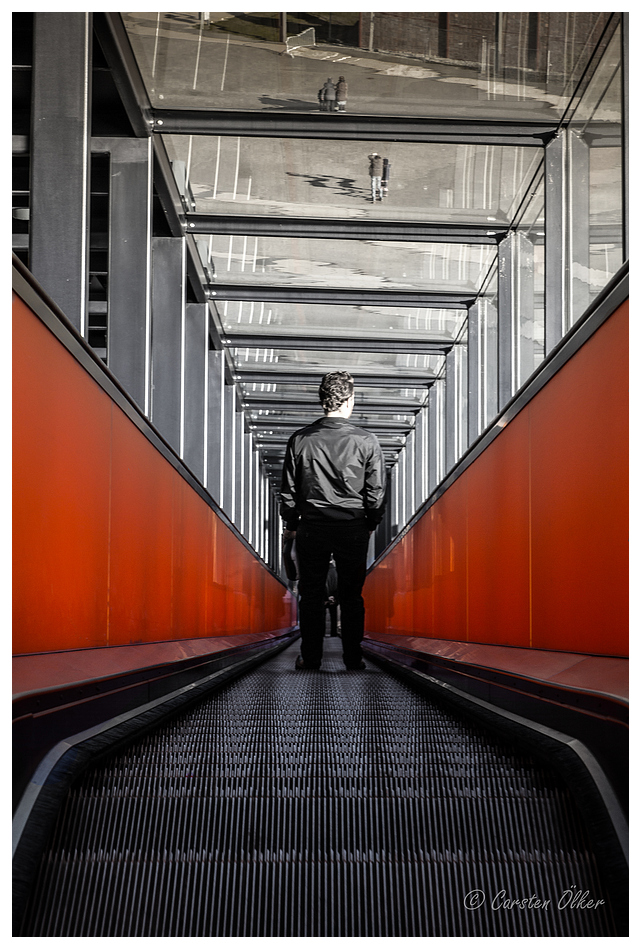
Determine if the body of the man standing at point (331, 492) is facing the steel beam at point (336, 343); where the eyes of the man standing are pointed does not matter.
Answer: yes

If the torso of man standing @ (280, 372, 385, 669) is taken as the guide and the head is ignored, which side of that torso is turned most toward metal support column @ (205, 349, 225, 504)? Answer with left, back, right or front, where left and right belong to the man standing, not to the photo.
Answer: front

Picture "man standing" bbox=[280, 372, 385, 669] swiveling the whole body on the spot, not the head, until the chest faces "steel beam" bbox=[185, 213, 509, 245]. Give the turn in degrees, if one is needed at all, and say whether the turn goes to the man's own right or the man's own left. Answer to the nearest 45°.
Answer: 0° — they already face it

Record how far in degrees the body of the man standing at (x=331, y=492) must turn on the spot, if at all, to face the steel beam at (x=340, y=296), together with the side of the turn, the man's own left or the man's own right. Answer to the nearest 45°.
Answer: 0° — they already face it

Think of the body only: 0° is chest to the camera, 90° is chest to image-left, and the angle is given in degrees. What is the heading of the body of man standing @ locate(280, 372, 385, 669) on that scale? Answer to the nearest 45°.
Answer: approximately 180°

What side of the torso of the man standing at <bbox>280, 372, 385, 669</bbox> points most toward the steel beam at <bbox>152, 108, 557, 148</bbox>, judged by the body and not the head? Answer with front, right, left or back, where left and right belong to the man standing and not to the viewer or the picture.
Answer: front
